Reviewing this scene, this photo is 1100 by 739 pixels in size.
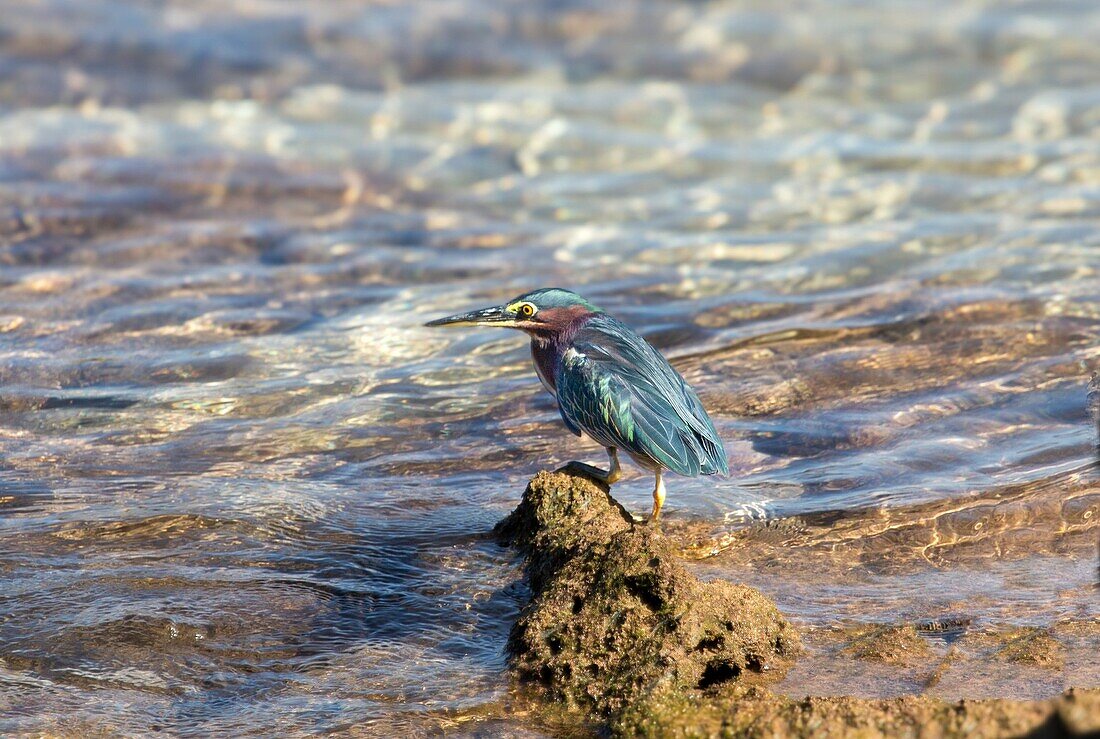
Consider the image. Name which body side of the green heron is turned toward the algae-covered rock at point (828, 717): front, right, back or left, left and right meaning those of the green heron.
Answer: left

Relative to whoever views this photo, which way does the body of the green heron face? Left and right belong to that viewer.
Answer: facing to the left of the viewer

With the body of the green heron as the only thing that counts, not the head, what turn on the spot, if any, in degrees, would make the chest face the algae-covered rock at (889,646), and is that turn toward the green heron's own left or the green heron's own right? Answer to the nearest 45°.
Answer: approximately 135° to the green heron's own left
